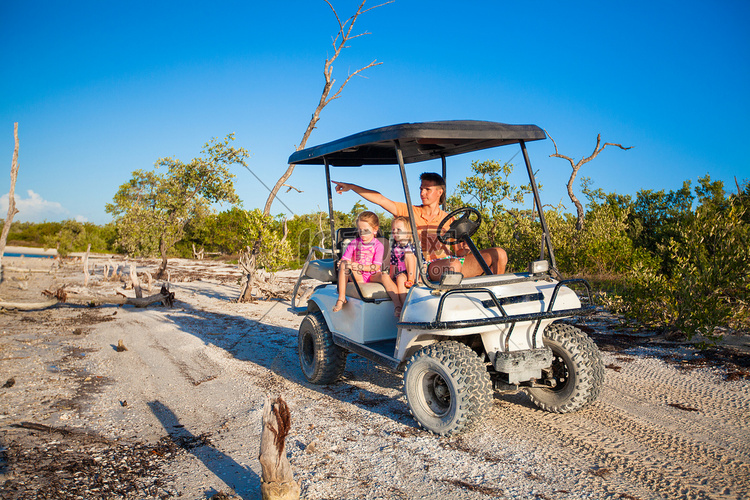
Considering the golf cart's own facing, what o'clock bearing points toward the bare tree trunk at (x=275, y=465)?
The bare tree trunk is roughly at 3 o'clock from the golf cart.

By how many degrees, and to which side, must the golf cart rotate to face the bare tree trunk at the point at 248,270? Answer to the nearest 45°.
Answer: approximately 180°

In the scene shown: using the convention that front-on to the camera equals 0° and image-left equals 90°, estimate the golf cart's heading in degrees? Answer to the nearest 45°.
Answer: approximately 315°

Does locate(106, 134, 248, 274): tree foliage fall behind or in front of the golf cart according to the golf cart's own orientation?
behind

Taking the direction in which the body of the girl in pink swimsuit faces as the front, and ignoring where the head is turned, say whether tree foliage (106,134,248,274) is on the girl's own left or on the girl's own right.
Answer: on the girl's own right

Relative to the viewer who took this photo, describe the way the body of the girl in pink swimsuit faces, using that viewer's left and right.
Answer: facing the viewer and to the left of the viewer

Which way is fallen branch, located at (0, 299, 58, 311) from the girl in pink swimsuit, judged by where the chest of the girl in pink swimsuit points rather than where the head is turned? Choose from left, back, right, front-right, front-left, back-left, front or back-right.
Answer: right
